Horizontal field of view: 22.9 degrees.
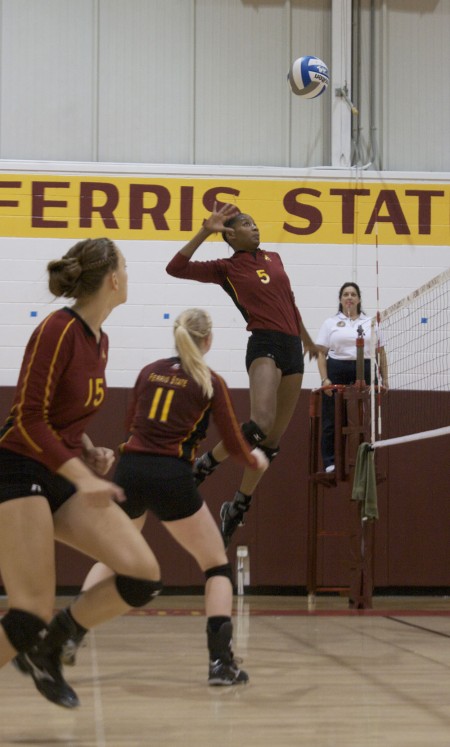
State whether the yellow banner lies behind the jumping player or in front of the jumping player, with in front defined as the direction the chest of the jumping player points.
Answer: behind

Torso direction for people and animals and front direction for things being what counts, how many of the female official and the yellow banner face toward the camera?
2

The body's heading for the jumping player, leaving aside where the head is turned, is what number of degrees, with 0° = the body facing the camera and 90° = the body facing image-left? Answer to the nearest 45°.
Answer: approximately 315°
